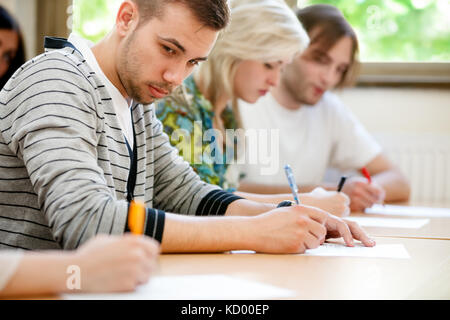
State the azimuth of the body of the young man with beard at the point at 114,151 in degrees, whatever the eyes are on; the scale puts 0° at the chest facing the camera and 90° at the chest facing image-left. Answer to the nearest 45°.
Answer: approximately 315°

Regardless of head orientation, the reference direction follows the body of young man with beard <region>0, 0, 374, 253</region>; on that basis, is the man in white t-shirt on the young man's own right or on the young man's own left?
on the young man's own left

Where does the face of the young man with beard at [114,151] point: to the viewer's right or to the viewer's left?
to the viewer's right

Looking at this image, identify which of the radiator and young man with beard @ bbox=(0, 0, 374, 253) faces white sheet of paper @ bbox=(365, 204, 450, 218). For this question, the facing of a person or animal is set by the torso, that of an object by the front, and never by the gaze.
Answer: the radiator

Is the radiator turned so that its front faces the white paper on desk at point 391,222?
yes

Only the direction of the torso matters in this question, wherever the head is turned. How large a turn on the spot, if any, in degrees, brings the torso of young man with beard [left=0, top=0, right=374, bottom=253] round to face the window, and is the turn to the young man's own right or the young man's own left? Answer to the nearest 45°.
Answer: approximately 90° to the young man's own left

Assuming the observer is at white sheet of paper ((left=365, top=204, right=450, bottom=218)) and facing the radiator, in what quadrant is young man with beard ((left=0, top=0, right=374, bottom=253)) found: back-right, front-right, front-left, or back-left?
back-left

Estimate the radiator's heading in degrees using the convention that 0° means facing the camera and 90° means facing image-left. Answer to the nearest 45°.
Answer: approximately 0°

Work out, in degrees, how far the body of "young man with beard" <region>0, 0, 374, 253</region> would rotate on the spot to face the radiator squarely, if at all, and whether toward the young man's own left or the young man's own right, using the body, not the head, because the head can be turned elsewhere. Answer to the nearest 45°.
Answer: approximately 90° to the young man's own left

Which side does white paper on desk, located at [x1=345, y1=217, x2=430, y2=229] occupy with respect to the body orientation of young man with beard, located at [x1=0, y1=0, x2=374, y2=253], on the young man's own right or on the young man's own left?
on the young man's own left
